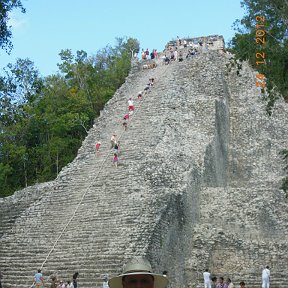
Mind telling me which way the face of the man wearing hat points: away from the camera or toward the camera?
toward the camera

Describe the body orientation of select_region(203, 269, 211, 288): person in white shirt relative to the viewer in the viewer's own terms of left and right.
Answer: facing away from the viewer

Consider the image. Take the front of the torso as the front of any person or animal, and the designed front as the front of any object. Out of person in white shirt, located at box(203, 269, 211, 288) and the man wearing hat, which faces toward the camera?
the man wearing hat

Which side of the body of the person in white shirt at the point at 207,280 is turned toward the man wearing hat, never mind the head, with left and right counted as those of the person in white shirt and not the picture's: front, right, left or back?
back

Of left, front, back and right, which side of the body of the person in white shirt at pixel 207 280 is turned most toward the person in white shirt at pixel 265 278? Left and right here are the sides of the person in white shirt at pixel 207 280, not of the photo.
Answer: right

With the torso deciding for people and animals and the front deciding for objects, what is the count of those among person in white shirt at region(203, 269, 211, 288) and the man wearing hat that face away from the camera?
1

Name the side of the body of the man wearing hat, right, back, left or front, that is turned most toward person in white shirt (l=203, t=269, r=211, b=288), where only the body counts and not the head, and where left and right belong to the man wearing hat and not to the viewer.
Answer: back

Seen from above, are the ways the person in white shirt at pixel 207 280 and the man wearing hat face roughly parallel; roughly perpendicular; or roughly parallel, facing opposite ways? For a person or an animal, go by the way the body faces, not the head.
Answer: roughly parallel, facing opposite ways

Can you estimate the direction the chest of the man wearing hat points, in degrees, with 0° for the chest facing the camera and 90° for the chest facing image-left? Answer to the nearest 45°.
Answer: approximately 0°
